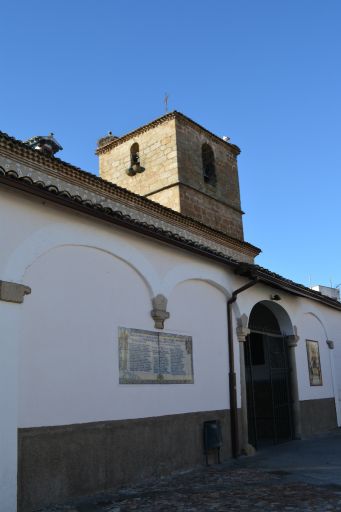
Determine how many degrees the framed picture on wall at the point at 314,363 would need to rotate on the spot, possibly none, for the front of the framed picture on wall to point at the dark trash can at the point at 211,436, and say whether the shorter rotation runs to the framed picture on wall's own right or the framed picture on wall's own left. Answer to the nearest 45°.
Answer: approximately 45° to the framed picture on wall's own right

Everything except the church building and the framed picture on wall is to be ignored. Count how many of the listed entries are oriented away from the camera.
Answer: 0

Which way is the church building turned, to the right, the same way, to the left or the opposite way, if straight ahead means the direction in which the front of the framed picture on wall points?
the same way
